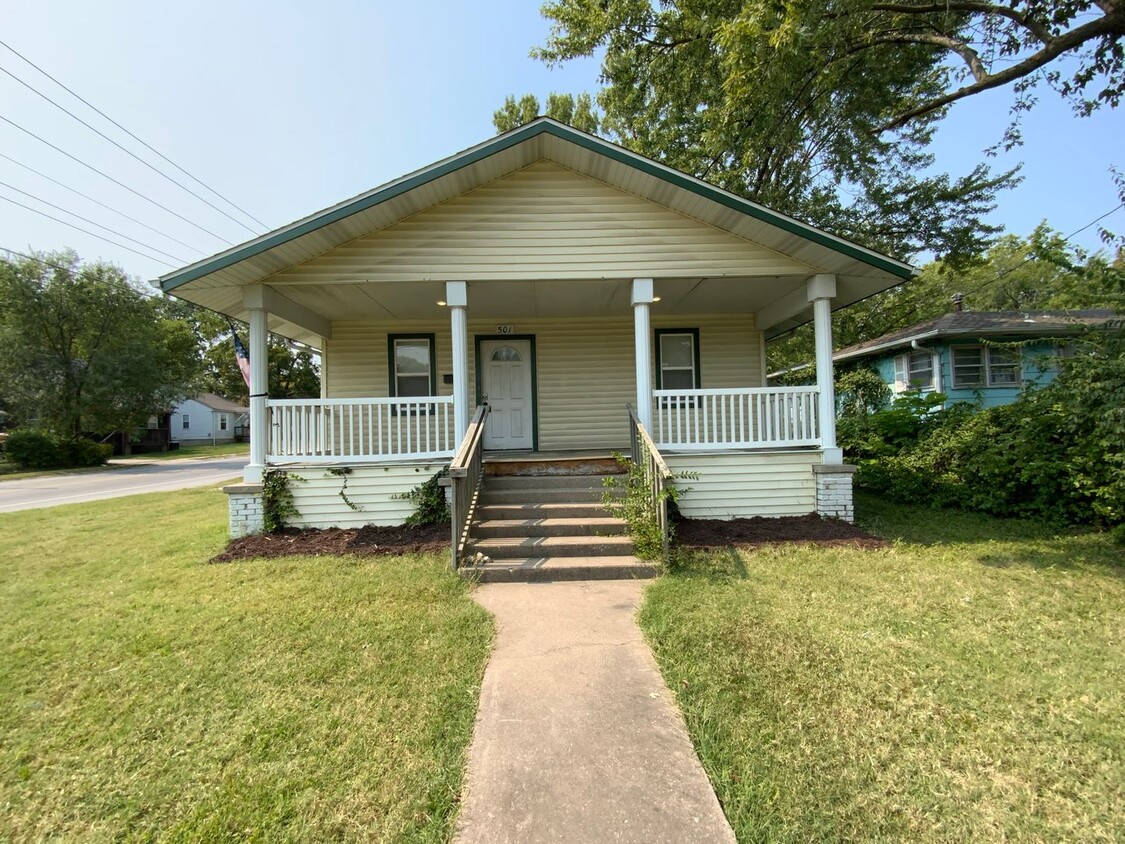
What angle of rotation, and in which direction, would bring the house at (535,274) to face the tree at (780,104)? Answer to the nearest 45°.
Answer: approximately 135° to its left

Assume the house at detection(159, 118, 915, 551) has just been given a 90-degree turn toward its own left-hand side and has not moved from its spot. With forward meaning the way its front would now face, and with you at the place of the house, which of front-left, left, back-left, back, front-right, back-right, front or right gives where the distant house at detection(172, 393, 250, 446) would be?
back-left

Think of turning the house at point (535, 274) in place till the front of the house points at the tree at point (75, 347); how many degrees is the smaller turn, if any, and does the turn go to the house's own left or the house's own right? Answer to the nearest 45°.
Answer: approximately 135° to the house's own right

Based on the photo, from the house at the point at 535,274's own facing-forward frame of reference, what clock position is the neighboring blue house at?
The neighboring blue house is roughly at 8 o'clock from the house.

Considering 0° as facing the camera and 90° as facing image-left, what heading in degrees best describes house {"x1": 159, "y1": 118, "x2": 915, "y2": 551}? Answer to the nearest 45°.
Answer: approximately 0°

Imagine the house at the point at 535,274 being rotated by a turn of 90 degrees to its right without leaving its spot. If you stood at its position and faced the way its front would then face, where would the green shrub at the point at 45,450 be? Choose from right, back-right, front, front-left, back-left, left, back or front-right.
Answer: front-right
